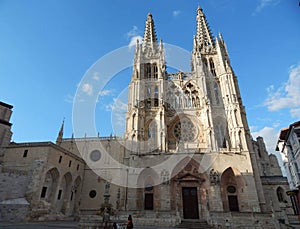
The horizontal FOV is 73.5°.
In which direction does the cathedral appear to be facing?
toward the camera
